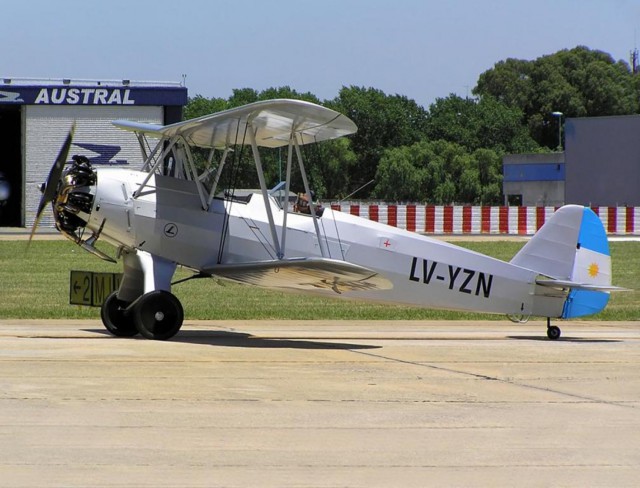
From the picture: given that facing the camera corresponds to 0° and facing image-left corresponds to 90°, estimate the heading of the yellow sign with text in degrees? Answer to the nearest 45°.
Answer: approximately 0°

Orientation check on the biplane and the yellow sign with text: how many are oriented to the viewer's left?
1

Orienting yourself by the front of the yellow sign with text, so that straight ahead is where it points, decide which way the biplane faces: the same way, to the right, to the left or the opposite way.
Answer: to the right

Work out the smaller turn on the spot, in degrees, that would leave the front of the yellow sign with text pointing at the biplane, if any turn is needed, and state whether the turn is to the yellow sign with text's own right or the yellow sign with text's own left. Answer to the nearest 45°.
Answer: approximately 45° to the yellow sign with text's own left

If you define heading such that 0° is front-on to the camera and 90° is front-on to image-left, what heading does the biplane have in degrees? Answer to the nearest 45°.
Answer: approximately 90°

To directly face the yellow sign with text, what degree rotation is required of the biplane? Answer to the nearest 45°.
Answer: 0° — it already faces it
